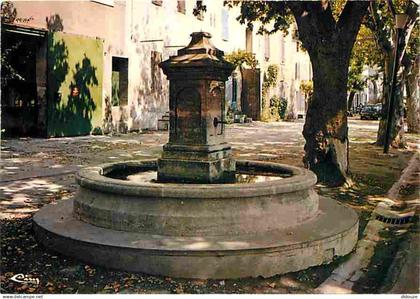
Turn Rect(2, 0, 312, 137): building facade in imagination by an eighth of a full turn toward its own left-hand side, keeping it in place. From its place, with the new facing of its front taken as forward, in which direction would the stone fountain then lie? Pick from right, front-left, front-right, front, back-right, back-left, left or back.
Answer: right

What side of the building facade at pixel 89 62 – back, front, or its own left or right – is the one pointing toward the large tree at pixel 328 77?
front

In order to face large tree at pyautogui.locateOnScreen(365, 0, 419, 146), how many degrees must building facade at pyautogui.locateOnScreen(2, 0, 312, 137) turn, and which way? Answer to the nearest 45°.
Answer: approximately 45° to its left

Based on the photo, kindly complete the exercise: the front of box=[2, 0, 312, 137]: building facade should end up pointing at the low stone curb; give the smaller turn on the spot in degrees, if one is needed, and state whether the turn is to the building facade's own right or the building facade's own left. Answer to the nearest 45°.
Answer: approximately 45° to the building facade's own right

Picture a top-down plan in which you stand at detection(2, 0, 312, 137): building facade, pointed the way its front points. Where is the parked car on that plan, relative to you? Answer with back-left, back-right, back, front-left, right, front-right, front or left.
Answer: left

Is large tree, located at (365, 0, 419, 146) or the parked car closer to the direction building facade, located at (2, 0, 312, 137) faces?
the large tree

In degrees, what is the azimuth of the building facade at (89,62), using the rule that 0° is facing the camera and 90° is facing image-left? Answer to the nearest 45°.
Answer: approximately 315°
